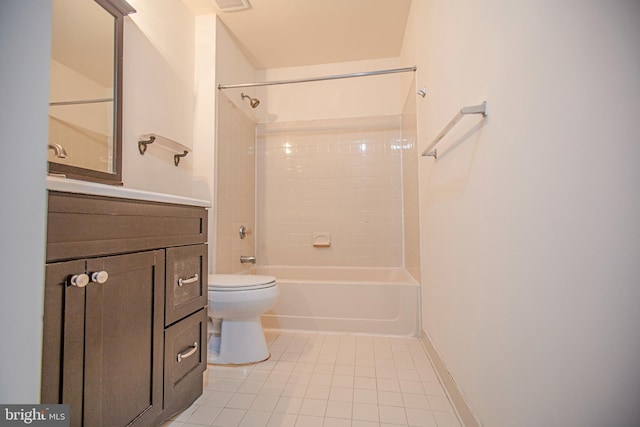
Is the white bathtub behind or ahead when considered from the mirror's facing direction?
ahead

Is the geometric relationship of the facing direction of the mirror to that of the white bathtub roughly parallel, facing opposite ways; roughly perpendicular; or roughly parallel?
roughly perpendicular

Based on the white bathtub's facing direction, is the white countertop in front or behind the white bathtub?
in front

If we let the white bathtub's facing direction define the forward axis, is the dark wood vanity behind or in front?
in front

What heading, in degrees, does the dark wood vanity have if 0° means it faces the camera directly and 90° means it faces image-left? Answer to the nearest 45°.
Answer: approximately 315°

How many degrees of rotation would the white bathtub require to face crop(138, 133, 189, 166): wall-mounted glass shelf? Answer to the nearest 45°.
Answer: approximately 45° to its right

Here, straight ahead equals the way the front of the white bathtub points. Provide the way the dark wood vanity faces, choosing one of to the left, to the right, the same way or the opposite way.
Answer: to the left
